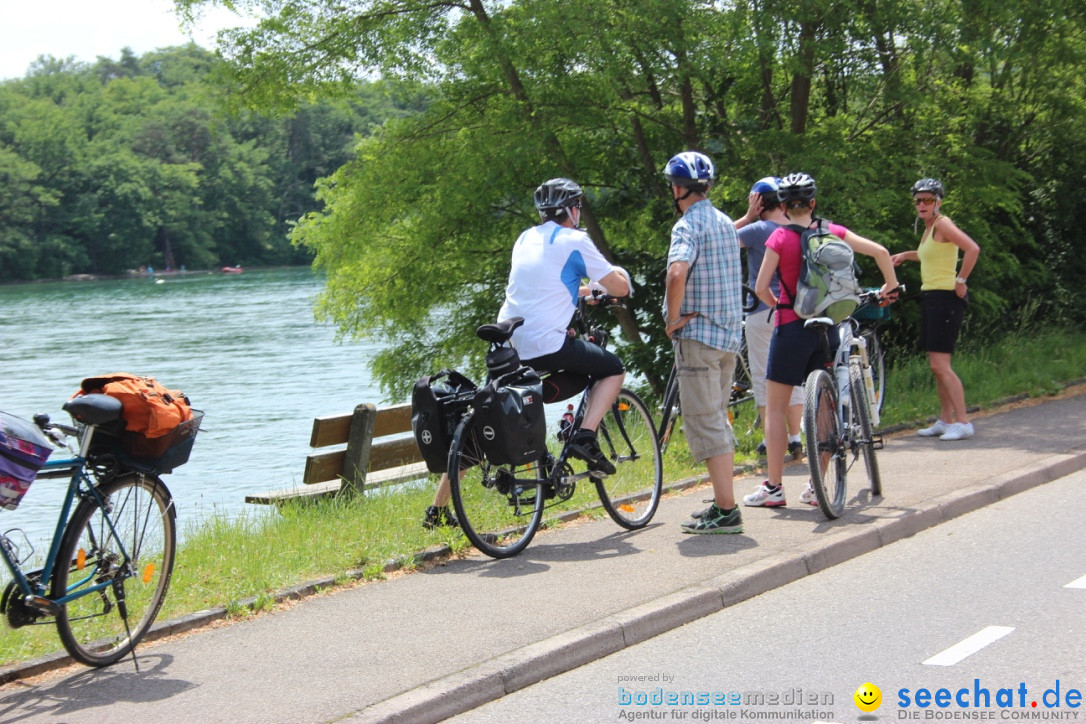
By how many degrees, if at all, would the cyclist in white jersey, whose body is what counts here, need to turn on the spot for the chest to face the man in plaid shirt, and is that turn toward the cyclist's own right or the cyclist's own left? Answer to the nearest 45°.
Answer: approximately 45° to the cyclist's own right

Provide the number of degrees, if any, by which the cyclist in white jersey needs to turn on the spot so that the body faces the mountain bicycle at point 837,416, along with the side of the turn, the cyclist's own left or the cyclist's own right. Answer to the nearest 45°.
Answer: approximately 45° to the cyclist's own right

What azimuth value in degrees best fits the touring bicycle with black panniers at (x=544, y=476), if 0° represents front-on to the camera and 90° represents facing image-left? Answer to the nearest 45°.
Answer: approximately 225°

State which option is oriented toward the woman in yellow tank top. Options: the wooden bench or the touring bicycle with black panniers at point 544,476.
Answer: the touring bicycle with black panniers

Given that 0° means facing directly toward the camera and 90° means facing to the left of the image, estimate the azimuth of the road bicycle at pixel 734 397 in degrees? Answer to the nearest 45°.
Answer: approximately 225°

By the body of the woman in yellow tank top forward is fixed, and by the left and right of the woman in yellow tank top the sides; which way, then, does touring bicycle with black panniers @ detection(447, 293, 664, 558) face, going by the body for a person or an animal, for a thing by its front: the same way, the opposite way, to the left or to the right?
the opposite way

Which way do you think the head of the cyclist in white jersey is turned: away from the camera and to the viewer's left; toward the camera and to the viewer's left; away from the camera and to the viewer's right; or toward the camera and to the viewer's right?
away from the camera and to the viewer's right

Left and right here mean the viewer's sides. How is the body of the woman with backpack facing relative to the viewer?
facing away from the viewer and to the left of the viewer

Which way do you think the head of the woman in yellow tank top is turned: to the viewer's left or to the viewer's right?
to the viewer's left

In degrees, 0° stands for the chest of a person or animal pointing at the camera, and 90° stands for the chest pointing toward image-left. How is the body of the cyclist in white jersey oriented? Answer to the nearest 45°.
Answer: approximately 225°

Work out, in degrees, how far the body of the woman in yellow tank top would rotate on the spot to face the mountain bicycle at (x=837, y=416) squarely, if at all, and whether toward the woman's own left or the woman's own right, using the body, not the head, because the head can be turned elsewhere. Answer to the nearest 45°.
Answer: approximately 45° to the woman's own left

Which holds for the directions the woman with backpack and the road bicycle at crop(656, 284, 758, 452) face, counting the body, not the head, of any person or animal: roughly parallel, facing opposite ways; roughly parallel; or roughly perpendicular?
roughly perpendicular

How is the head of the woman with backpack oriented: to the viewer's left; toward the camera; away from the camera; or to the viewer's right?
away from the camera

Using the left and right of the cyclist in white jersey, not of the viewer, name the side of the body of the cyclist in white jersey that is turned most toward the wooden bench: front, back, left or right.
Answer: left
